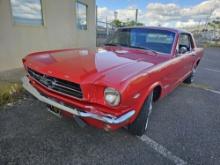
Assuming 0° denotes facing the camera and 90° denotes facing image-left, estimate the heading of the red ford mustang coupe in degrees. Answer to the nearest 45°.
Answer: approximately 45°

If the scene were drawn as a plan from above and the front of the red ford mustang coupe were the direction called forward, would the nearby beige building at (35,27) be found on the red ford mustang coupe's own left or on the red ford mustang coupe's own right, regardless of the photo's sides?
on the red ford mustang coupe's own right
